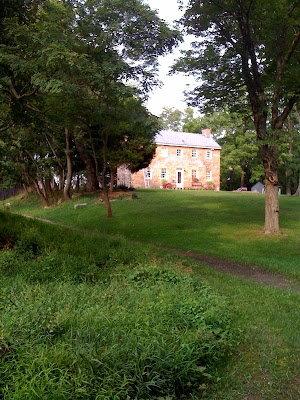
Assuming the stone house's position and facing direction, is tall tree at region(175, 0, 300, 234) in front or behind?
in front

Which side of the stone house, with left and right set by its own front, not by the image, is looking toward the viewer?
front
